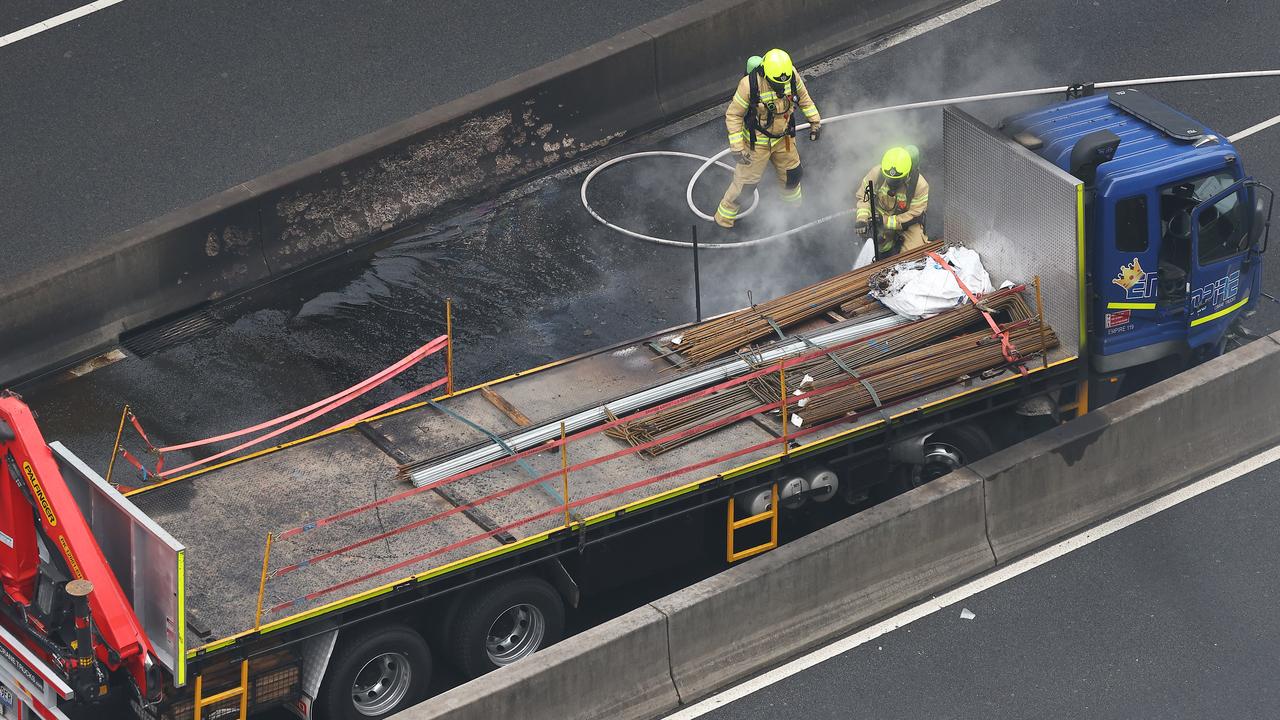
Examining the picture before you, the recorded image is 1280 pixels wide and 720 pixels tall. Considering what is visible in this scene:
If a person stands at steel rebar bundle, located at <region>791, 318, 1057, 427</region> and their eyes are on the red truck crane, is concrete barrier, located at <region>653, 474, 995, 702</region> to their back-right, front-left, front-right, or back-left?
front-left

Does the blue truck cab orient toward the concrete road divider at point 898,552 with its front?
no

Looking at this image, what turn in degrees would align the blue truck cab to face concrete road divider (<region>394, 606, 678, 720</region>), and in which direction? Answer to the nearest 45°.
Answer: approximately 180°

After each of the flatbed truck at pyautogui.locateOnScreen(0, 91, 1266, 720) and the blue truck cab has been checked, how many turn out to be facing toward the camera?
0

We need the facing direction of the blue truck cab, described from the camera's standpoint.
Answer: facing away from the viewer and to the right of the viewer

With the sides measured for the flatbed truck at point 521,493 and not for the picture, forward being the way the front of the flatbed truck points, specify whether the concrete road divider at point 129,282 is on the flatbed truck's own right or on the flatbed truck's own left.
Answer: on the flatbed truck's own left

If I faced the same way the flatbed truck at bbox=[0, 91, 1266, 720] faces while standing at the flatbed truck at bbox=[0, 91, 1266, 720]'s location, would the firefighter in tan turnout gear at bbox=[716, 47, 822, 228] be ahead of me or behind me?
ahead

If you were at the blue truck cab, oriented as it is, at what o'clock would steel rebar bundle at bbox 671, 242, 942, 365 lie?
The steel rebar bundle is roughly at 7 o'clock from the blue truck cab.

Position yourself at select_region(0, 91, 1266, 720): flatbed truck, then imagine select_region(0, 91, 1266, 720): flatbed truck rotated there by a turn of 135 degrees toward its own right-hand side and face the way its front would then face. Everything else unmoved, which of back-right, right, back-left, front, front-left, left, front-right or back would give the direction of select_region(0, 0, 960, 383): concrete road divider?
back

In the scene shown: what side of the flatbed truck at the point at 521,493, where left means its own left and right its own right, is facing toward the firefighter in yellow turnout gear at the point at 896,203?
front

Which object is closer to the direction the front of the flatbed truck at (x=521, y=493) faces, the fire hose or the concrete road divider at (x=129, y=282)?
the fire hose

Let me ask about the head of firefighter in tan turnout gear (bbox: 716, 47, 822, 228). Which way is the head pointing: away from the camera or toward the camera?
toward the camera

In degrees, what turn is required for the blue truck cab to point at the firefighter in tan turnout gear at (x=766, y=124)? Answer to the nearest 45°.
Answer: approximately 90° to its left

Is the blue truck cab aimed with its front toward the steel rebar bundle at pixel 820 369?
no

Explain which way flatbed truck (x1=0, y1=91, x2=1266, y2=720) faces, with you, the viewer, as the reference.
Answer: facing away from the viewer and to the right of the viewer
